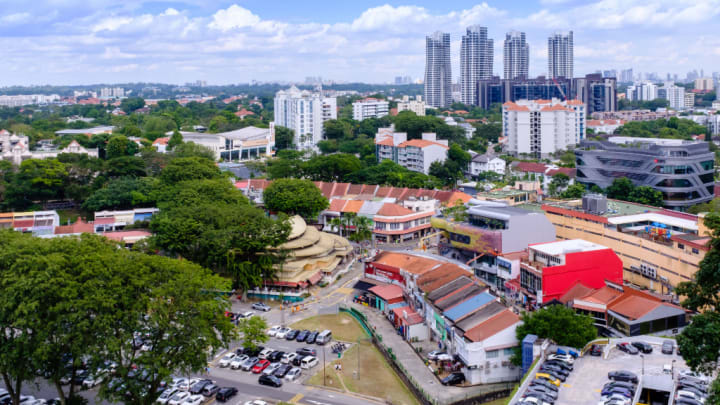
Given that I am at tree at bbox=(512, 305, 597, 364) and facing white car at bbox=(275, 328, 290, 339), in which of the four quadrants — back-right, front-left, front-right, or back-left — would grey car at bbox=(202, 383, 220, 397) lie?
front-left

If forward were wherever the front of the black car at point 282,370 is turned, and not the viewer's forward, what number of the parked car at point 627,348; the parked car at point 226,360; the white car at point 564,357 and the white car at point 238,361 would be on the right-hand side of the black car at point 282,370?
2

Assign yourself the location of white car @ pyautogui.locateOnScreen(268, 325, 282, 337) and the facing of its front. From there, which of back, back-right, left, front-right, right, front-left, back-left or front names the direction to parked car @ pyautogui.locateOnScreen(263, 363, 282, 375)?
front-left

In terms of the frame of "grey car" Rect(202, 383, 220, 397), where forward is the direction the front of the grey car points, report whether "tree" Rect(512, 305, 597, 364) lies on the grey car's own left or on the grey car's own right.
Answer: on the grey car's own right

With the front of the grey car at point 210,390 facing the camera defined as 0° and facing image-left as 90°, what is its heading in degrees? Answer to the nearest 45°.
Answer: approximately 225°

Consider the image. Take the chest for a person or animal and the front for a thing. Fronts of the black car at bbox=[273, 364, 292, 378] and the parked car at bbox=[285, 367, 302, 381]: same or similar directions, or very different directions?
same or similar directions

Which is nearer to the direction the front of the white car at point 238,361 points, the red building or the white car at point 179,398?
the white car

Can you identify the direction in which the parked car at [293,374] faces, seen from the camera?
facing the viewer and to the left of the viewer
